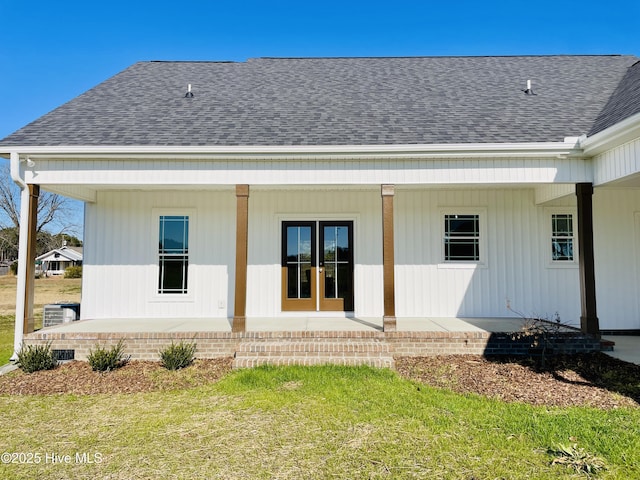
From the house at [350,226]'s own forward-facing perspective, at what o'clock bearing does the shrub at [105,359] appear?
The shrub is roughly at 2 o'clock from the house.

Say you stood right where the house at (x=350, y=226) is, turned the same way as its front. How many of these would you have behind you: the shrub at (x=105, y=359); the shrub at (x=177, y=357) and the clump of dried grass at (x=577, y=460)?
0

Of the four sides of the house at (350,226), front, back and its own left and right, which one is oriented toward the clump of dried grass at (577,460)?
front

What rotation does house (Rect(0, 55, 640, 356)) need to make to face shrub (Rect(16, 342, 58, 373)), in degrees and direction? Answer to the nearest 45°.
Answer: approximately 45° to its right

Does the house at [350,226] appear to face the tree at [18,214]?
no

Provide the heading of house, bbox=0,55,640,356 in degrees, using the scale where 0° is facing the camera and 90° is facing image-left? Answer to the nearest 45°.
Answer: approximately 0°

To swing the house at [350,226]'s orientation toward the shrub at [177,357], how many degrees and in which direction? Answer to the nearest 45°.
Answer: approximately 45° to its right

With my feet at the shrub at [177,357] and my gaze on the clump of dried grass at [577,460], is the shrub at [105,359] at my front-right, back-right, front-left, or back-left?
back-right
